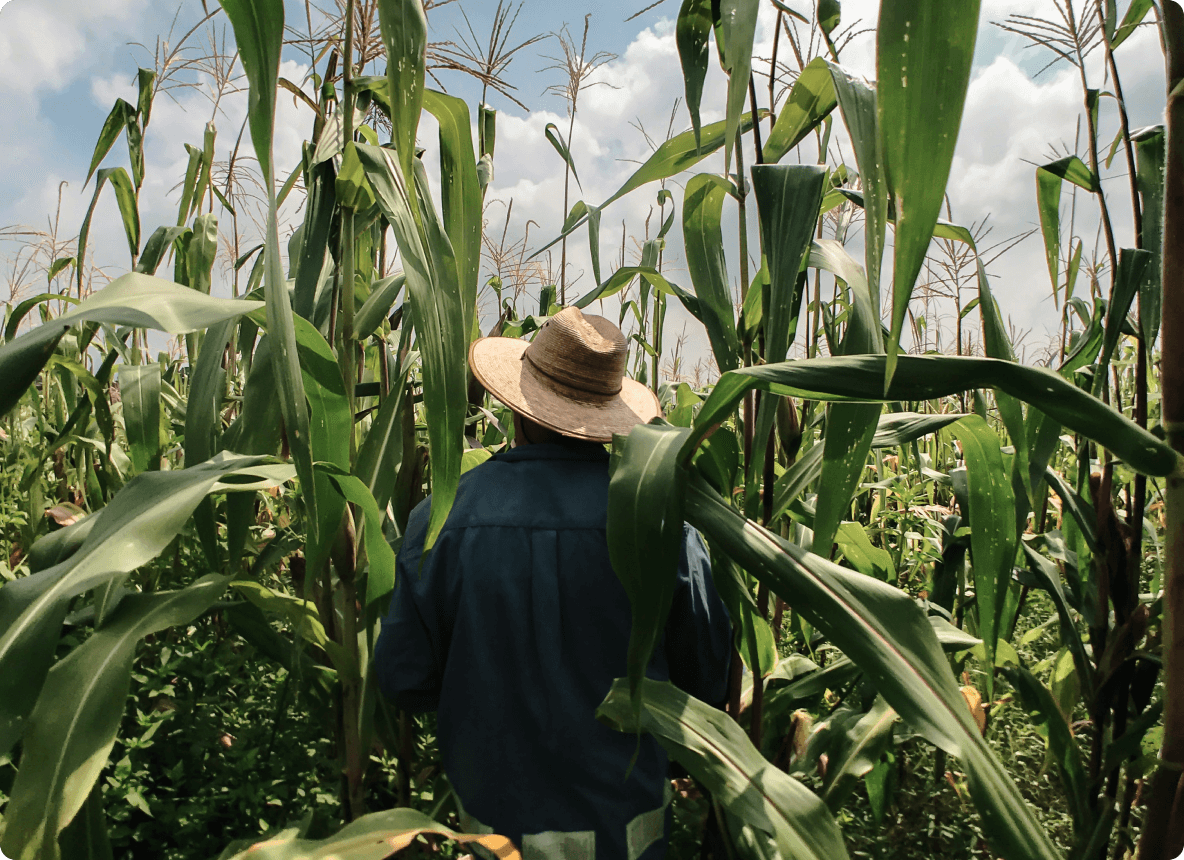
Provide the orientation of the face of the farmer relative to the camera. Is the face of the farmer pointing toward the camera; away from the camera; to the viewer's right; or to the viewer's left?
away from the camera

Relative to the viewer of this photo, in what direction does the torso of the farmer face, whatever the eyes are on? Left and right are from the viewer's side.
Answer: facing away from the viewer
